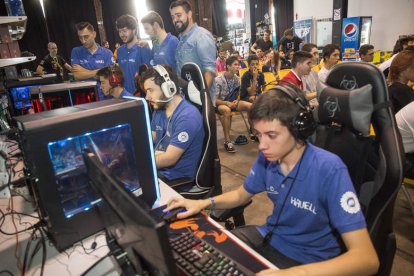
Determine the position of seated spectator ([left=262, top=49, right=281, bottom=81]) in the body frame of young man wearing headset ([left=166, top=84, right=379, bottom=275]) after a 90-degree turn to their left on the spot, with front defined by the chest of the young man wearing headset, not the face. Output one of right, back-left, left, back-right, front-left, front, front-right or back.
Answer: back-left

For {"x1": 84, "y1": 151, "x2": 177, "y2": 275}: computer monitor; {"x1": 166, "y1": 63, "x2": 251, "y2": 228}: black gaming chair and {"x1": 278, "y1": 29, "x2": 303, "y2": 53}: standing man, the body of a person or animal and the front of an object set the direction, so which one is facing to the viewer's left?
the black gaming chair

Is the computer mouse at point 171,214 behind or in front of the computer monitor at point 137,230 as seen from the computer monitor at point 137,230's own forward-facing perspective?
in front

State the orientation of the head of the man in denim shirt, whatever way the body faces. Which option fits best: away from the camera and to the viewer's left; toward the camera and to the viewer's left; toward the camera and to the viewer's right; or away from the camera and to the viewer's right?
toward the camera and to the viewer's left

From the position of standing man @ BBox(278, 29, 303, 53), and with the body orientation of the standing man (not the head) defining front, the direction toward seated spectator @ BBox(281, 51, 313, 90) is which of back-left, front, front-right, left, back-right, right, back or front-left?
front

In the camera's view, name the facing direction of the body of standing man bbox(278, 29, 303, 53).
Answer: toward the camera

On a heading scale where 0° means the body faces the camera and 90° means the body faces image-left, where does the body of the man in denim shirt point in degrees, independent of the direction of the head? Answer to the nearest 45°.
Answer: approximately 45°

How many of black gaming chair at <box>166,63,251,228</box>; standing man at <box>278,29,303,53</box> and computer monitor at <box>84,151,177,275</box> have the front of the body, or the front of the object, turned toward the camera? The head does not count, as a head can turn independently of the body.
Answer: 1

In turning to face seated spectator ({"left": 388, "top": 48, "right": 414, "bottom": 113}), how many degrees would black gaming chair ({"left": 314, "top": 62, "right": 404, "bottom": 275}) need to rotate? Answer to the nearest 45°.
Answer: approximately 135° to its right

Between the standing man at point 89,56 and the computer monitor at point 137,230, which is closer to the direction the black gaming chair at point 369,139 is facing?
the computer monitor

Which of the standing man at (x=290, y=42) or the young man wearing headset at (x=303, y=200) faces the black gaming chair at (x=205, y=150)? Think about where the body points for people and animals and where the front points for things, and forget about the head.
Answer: the standing man

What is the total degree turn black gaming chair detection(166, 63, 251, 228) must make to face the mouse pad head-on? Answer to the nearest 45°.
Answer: approximately 90° to its left

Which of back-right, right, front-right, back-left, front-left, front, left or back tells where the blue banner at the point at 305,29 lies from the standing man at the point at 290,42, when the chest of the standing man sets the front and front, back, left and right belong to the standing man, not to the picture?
back

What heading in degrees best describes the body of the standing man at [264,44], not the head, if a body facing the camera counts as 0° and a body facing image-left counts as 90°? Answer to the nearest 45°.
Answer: approximately 45°

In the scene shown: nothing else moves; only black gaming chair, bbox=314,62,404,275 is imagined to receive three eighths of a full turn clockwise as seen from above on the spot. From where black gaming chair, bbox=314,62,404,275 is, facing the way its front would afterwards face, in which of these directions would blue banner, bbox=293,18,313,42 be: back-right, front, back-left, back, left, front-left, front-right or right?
front
